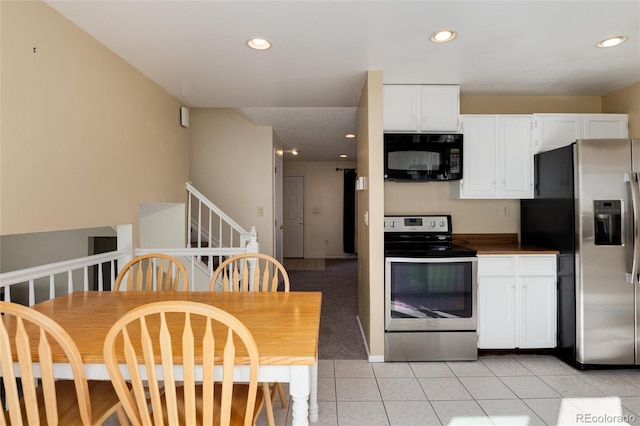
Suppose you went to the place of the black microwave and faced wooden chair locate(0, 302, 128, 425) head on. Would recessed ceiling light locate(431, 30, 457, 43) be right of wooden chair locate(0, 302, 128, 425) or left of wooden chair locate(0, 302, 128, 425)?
left

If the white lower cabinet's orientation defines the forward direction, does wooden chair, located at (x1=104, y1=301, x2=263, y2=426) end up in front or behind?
in front

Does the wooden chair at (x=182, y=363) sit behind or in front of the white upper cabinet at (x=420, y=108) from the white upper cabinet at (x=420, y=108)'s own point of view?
in front

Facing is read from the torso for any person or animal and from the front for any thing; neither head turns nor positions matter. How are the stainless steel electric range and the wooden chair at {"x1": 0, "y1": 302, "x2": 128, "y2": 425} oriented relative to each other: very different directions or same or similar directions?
very different directions

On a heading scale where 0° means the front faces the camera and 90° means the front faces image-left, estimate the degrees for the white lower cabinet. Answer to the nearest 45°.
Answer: approximately 0°

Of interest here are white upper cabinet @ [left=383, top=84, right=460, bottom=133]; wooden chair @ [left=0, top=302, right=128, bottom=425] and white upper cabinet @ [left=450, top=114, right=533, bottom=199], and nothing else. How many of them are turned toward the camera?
2

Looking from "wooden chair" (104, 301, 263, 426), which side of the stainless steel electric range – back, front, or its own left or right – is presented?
front

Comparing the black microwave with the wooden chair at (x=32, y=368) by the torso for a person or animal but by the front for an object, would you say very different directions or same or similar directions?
very different directions
